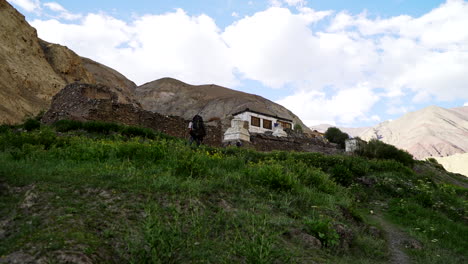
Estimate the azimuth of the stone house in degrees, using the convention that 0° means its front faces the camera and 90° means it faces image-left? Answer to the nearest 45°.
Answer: approximately 315°

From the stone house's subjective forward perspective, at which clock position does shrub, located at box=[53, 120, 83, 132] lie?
The shrub is roughly at 2 o'clock from the stone house.

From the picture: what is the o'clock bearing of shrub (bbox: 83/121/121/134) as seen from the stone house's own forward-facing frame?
The shrub is roughly at 2 o'clock from the stone house.
